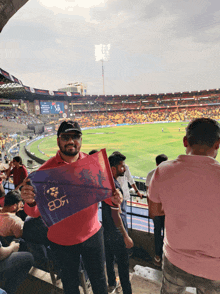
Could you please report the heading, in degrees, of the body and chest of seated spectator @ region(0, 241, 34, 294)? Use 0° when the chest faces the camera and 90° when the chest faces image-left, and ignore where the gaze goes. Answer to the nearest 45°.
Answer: approximately 270°

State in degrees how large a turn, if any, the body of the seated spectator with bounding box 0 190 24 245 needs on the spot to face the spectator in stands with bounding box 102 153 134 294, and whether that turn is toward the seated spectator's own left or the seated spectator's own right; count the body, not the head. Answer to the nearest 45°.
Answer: approximately 90° to the seated spectator's own right

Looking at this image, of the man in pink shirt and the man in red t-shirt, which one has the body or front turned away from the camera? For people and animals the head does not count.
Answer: the man in pink shirt

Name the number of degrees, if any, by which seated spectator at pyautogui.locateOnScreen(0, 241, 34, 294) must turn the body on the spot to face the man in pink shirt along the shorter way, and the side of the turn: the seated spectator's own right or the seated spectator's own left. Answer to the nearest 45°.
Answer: approximately 45° to the seated spectator's own right

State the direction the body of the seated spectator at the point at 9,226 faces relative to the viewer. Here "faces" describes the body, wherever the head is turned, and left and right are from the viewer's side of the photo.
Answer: facing away from the viewer and to the right of the viewer

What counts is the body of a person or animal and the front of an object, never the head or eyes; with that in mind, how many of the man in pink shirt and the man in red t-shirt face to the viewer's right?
0

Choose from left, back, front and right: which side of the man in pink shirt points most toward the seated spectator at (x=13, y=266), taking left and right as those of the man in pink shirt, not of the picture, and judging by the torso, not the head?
left

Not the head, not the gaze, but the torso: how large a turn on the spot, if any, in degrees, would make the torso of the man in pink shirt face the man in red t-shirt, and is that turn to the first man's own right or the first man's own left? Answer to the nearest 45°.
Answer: approximately 90° to the first man's own left

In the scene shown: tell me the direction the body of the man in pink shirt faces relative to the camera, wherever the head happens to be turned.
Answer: away from the camera

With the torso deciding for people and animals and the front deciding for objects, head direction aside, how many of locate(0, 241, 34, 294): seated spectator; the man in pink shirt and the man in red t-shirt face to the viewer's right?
1

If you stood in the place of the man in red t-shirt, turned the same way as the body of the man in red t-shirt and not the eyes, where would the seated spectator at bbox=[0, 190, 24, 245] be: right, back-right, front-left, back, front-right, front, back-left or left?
back-right
